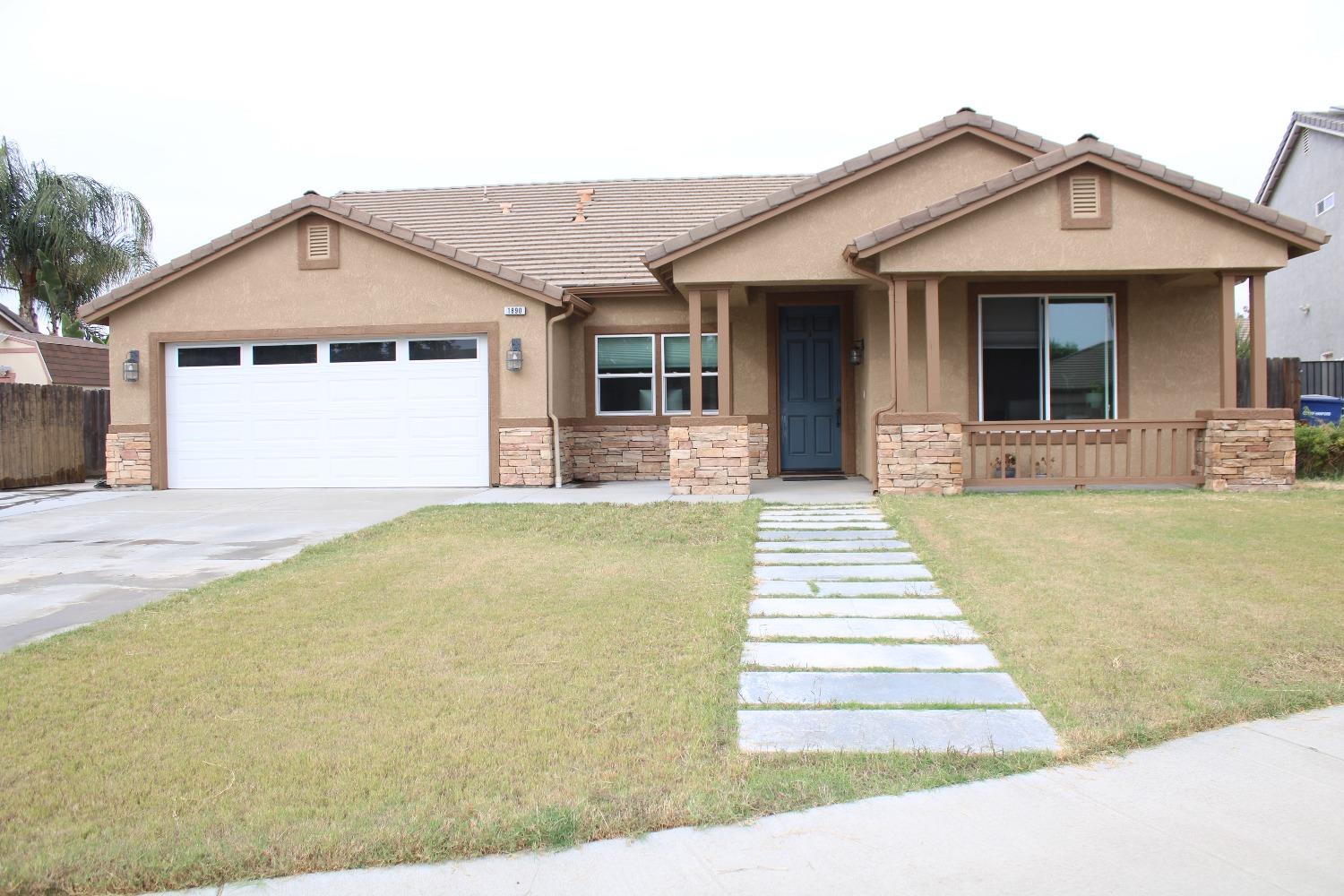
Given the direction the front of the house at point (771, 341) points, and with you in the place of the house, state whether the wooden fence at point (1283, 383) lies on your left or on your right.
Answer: on your left

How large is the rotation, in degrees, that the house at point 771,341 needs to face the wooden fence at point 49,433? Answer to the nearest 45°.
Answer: approximately 90° to its right

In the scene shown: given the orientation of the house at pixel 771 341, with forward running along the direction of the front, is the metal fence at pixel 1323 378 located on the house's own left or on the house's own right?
on the house's own left

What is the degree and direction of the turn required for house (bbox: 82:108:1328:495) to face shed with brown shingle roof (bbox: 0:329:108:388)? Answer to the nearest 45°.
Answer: approximately 135° to its right

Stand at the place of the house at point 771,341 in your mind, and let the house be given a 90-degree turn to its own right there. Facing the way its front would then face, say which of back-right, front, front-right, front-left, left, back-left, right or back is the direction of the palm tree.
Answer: front-right

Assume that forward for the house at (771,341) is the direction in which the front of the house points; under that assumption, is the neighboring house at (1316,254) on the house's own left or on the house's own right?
on the house's own left

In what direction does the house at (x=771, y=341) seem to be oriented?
toward the camera

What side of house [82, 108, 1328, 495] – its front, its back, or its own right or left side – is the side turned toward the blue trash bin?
left

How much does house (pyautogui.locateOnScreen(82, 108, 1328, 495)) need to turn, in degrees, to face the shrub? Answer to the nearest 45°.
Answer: approximately 90° to its left
